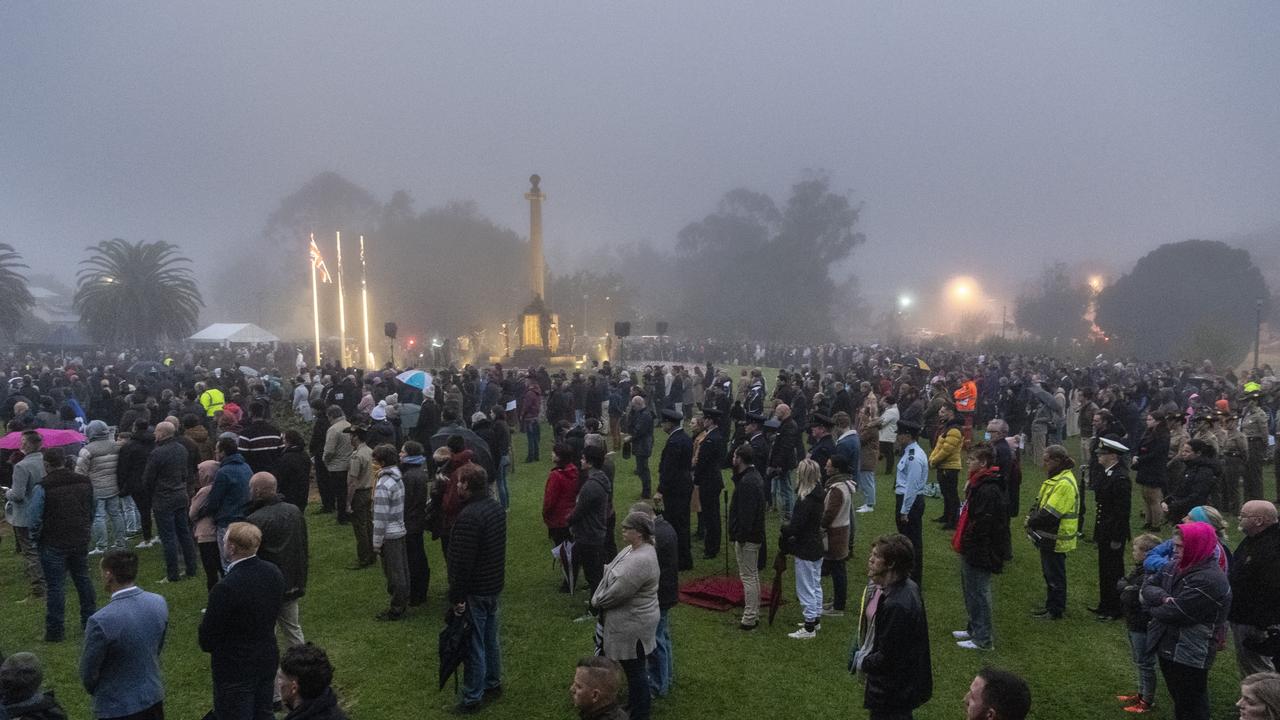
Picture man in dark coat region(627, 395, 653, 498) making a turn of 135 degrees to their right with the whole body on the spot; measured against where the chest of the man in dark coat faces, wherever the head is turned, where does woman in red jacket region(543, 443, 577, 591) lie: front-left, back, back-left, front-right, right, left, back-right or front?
right

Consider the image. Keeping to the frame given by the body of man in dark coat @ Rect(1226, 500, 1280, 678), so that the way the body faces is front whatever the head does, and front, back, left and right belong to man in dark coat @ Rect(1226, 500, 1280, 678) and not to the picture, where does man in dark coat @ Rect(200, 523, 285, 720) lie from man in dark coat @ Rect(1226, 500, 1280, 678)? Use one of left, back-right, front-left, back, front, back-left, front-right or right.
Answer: front-left

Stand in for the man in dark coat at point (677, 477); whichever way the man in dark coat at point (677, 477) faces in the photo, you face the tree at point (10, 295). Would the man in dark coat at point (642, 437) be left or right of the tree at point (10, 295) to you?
right

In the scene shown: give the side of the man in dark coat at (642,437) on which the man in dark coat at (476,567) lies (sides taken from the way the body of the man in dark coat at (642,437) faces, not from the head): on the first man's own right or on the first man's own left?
on the first man's own left

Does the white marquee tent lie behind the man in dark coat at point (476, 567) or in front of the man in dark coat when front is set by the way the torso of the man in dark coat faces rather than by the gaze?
in front

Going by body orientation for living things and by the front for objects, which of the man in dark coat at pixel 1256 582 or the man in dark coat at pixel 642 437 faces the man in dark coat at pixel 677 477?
the man in dark coat at pixel 1256 582

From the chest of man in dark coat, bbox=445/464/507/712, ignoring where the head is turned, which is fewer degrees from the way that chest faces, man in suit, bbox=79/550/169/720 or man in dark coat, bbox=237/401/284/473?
the man in dark coat

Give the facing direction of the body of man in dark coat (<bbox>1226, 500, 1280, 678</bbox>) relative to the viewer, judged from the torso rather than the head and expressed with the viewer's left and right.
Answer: facing to the left of the viewer

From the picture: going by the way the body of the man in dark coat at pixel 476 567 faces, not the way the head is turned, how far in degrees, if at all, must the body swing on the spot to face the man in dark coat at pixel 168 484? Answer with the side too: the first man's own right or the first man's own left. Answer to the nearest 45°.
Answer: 0° — they already face them

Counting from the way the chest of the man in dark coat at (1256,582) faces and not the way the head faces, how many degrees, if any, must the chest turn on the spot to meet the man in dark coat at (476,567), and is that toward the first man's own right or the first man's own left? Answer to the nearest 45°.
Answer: approximately 45° to the first man's own left

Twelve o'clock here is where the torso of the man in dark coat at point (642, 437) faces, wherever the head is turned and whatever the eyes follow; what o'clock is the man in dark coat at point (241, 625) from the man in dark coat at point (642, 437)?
the man in dark coat at point (241, 625) is roughly at 8 o'clock from the man in dark coat at point (642, 437).

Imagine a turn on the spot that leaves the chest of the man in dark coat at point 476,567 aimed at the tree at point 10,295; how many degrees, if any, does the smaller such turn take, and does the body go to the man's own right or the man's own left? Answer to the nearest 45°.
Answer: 0° — they already face it

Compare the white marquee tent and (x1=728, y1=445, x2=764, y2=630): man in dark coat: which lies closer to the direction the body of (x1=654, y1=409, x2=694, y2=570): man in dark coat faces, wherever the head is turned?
the white marquee tent

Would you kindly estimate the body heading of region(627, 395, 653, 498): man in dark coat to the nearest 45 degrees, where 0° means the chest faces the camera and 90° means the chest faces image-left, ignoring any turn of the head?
approximately 135°
